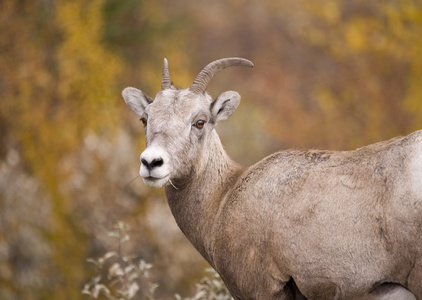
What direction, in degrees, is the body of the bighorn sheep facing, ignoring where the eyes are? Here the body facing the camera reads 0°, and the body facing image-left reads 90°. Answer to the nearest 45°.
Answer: approximately 90°
